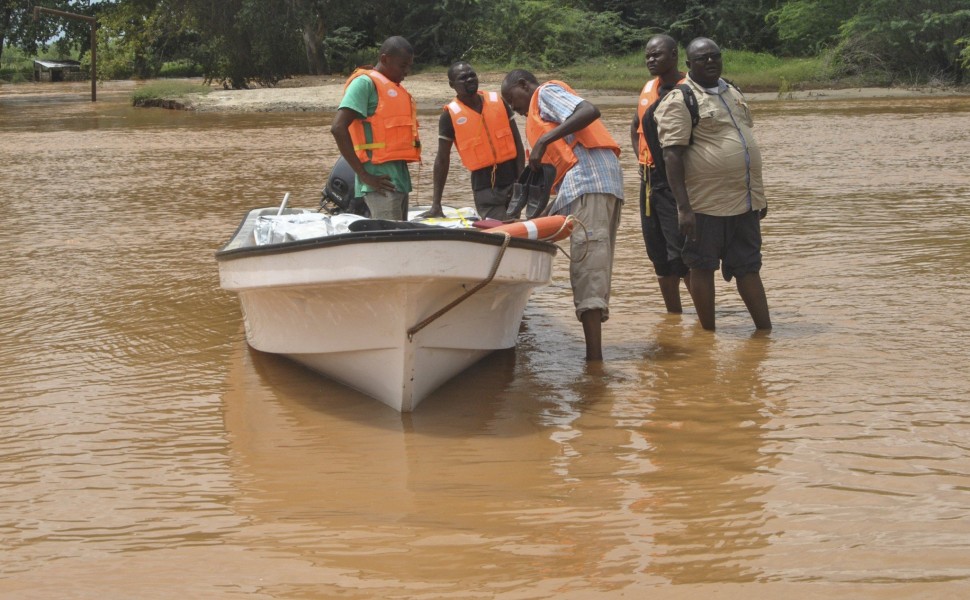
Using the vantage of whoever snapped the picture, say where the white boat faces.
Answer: facing the viewer

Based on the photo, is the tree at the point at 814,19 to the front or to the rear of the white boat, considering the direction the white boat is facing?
to the rear

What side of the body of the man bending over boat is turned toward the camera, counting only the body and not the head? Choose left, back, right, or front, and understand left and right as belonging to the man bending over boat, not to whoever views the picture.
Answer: left

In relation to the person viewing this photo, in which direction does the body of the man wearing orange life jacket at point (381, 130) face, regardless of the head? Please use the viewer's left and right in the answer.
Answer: facing the viewer and to the right of the viewer

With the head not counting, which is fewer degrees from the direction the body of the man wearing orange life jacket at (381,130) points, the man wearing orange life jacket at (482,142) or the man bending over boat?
the man bending over boat

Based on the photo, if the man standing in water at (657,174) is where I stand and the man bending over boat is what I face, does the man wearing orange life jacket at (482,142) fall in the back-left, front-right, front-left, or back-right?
front-right

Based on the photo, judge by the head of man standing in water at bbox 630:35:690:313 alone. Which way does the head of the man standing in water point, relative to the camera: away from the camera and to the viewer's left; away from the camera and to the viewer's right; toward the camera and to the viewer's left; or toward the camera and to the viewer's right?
toward the camera and to the viewer's left

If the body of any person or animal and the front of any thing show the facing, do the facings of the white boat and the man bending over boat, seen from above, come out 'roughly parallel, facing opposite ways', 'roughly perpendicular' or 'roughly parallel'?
roughly perpendicular

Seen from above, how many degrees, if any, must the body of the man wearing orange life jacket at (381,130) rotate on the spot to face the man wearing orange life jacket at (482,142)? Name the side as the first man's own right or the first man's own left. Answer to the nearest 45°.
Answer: approximately 90° to the first man's own left

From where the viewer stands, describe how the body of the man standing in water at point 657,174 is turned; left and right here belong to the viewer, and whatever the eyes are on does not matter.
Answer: facing the viewer and to the left of the viewer

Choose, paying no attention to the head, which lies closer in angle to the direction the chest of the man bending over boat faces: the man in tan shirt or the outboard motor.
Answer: the outboard motor

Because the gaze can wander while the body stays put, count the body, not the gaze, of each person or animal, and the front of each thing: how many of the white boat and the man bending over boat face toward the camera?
1

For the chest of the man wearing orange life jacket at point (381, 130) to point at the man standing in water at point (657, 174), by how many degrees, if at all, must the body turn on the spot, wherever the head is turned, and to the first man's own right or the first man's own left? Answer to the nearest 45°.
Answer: approximately 45° to the first man's own left

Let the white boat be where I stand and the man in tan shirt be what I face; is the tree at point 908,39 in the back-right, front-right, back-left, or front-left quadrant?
front-left

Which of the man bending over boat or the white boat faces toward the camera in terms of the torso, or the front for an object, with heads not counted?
the white boat
